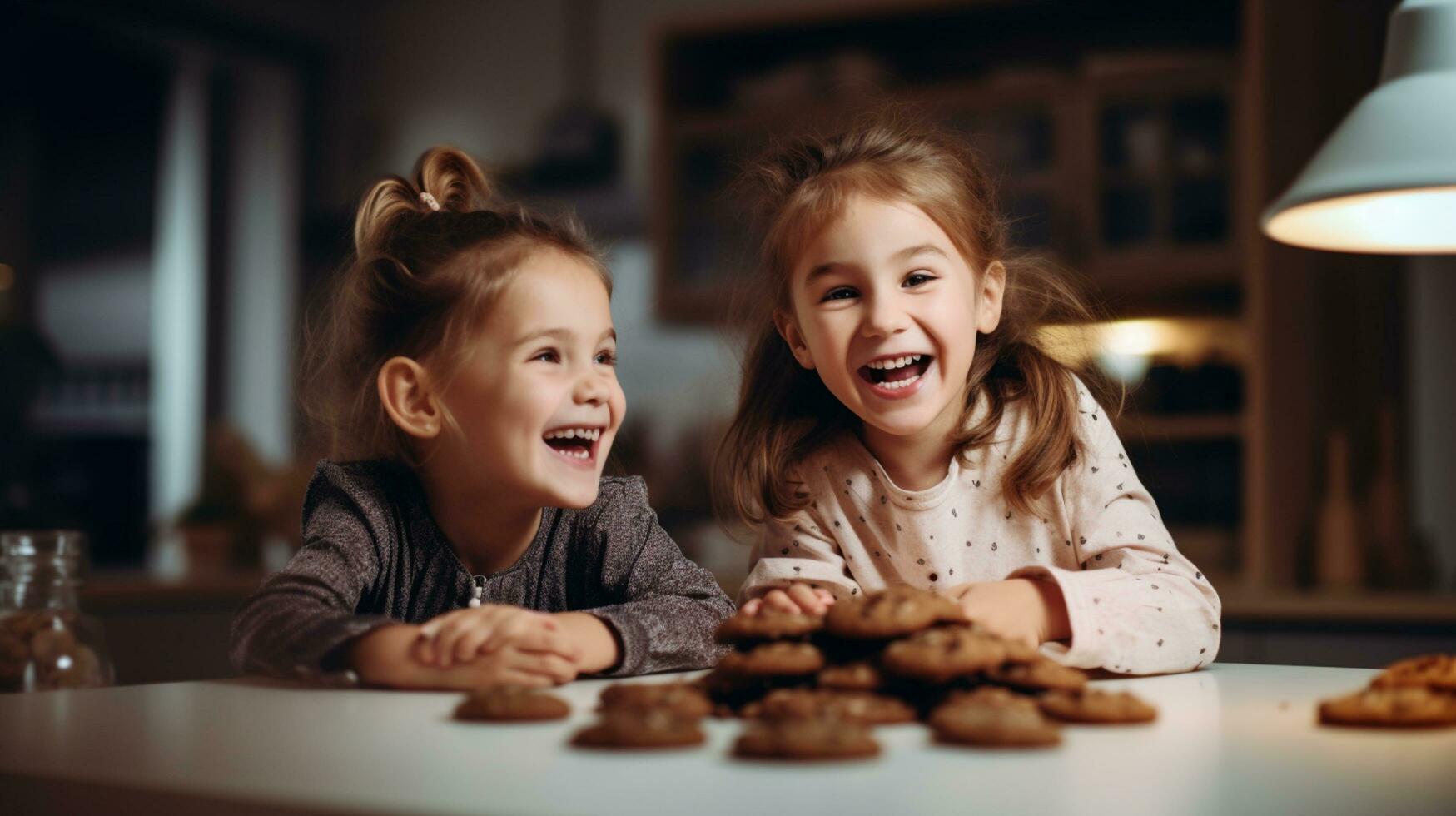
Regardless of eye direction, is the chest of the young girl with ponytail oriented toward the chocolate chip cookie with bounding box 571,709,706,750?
yes

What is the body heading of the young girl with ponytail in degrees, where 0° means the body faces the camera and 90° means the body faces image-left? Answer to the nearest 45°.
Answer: approximately 0°
